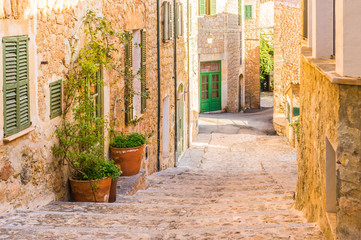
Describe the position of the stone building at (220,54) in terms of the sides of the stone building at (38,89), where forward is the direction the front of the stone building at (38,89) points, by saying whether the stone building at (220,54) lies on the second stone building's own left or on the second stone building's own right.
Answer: on the second stone building's own left

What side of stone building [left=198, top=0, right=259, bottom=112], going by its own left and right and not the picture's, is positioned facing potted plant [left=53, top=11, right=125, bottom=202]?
front

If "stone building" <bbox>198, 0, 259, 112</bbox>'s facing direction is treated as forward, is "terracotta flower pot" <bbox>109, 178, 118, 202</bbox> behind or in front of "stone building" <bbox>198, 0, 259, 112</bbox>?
in front

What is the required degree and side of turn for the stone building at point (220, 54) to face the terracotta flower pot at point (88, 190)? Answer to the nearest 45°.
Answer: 0° — it already faces it

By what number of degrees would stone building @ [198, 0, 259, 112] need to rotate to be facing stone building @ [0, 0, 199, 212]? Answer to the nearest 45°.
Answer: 0° — it already faces it

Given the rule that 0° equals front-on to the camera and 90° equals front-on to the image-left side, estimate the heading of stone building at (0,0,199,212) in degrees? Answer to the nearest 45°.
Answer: approximately 315°

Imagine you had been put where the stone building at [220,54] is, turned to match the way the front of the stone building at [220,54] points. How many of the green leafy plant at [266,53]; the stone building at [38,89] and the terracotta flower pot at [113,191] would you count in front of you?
2

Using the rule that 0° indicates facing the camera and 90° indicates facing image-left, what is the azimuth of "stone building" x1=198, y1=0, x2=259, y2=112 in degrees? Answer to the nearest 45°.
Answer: approximately 0°

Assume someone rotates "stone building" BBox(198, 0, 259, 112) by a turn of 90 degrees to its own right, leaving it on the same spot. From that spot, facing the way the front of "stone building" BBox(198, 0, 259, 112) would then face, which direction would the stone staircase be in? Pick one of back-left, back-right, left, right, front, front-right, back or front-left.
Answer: left

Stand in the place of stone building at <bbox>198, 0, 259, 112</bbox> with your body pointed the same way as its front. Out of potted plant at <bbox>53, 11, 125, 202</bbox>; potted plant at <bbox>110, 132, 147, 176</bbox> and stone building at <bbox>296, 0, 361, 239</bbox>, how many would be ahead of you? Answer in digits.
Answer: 3

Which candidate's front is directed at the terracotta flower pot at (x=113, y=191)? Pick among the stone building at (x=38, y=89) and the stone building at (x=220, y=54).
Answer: the stone building at (x=220, y=54)

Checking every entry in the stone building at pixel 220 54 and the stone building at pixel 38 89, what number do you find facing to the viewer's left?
0

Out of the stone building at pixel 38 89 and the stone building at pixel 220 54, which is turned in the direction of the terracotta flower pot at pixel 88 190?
the stone building at pixel 220 54
